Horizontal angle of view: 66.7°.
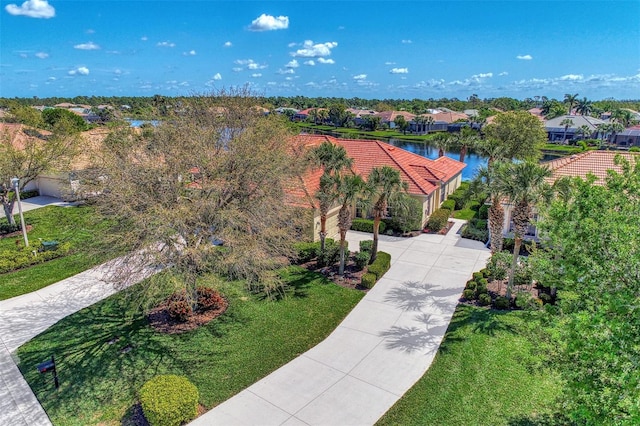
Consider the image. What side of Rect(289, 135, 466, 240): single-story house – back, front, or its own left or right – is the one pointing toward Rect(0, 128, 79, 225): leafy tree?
right

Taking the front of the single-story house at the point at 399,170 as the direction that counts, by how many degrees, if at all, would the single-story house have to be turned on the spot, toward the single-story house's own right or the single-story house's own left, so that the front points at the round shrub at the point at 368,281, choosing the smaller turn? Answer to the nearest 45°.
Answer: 0° — it already faces it

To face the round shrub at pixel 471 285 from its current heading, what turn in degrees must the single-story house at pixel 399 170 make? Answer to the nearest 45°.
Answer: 0° — it already faces it

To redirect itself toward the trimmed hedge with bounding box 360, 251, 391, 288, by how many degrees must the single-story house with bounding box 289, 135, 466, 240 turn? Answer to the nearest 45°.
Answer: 0° — it already faces it

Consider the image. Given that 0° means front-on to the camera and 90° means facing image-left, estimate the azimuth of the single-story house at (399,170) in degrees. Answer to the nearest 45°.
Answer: approximately 0°
